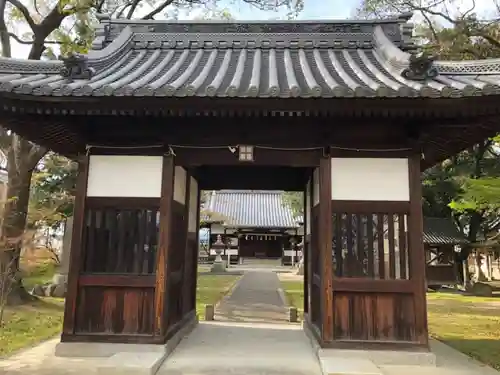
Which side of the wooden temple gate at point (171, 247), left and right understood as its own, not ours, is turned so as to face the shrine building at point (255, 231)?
back

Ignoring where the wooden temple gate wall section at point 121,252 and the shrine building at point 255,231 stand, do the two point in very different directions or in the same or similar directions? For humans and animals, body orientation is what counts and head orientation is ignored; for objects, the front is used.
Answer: same or similar directions

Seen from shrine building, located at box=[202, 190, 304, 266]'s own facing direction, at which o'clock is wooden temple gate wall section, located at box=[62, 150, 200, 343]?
The wooden temple gate wall section is roughly at 12 o'clock from the shrine building.

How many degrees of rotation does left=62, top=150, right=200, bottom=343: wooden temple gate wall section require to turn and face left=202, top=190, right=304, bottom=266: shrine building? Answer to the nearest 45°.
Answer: approximately 180°

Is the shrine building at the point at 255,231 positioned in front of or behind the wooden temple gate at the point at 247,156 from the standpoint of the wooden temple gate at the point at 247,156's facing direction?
behind

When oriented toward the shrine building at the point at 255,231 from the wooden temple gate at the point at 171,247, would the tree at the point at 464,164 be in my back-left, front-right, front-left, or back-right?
front-right

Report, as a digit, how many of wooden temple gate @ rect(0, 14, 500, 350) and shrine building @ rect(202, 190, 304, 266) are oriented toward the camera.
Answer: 2

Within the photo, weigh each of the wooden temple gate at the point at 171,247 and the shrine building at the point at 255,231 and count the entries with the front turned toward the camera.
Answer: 2

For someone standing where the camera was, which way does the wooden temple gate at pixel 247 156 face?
facing the viewer

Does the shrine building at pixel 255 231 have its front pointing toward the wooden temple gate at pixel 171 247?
yes

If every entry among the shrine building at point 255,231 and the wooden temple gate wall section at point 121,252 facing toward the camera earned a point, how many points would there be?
2
